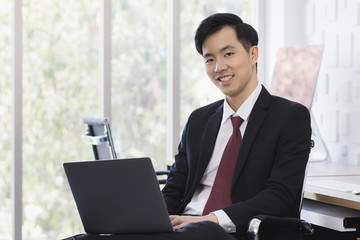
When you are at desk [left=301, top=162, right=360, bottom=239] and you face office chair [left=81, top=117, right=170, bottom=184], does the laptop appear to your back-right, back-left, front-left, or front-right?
front-left

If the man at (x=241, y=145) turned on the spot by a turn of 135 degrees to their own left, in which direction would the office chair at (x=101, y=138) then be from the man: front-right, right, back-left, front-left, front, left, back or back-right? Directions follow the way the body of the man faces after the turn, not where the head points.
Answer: back-left

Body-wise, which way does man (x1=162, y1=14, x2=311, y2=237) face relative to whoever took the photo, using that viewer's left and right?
facing the viewer and to the left of the viewer
